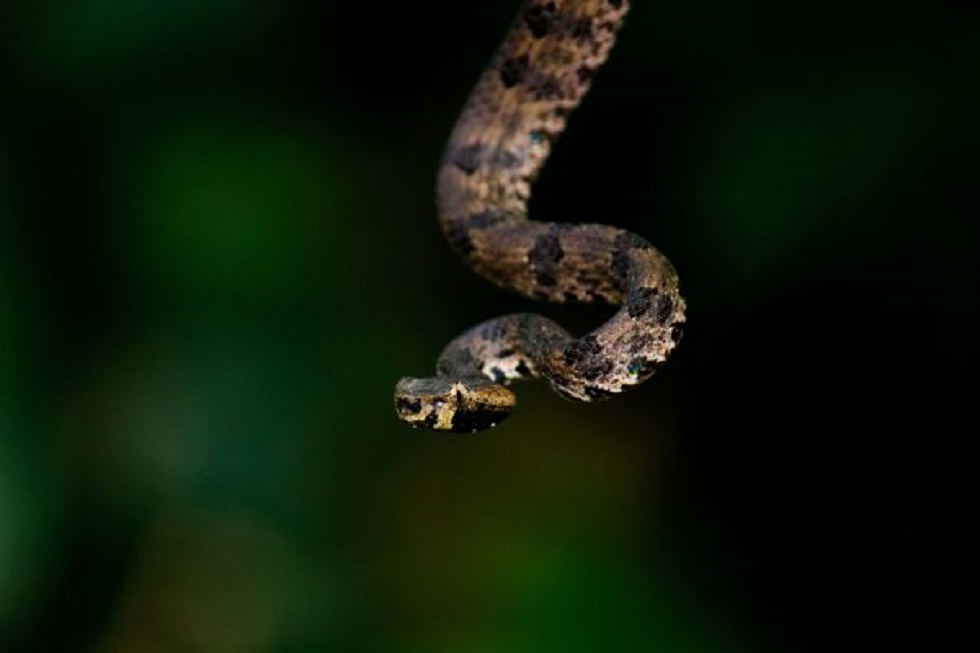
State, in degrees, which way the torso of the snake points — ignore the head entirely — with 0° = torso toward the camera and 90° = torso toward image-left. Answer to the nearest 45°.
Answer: approximately 90°
